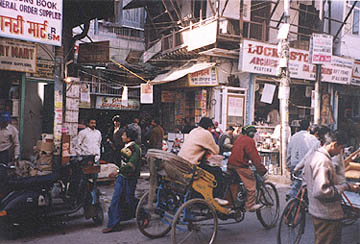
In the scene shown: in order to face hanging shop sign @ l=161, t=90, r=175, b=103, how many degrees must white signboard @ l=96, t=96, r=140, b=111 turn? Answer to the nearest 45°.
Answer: approximately 90° to its left
